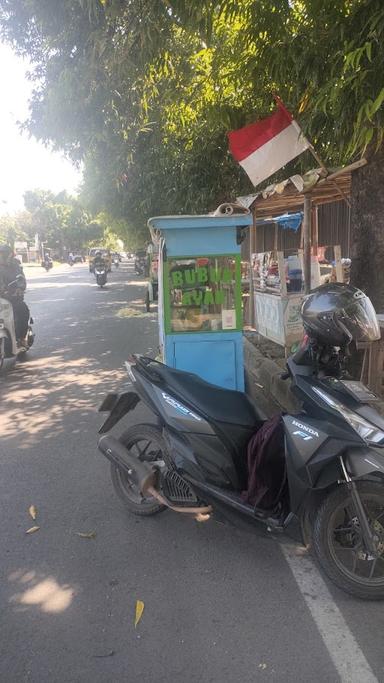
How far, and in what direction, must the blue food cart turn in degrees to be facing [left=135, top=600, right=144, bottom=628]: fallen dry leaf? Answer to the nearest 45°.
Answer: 0° — it already faces it

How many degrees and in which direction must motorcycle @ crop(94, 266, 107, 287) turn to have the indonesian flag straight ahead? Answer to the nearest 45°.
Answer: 0° — it already faces it

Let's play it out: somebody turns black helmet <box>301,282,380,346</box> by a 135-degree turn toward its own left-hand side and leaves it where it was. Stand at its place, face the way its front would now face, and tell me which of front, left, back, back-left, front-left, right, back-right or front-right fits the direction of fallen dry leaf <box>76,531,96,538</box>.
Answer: front-left

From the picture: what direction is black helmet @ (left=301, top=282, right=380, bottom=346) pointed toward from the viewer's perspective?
to the viewer's right

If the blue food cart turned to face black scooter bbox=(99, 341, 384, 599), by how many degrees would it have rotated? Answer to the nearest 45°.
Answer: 0° — it already faces it

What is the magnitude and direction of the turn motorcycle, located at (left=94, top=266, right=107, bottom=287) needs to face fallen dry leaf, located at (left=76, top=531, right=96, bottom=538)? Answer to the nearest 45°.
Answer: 0° — it already faces it

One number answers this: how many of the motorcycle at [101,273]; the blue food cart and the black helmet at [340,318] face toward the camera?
2

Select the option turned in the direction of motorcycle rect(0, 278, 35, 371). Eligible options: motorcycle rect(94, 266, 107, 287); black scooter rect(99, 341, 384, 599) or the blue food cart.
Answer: motorcycle rect(94, 266, 107, 287)

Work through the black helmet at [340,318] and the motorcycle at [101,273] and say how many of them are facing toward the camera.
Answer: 1

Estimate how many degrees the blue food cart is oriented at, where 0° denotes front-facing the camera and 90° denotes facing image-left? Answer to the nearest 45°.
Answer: approximately 0°
